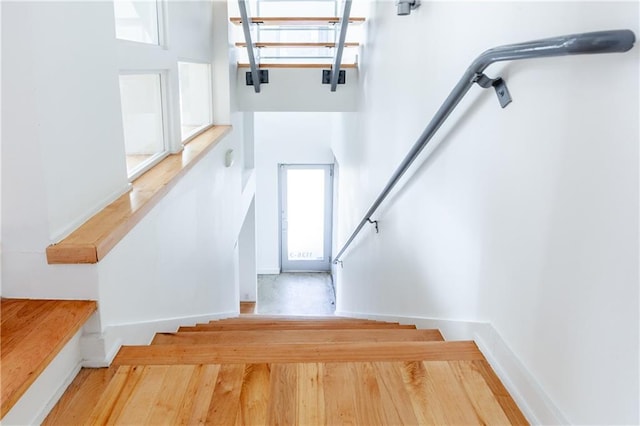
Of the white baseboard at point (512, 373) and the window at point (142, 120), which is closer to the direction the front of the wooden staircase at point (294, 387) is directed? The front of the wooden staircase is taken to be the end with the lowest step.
the window

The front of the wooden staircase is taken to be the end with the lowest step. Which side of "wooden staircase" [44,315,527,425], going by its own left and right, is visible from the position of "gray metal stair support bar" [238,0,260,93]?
front

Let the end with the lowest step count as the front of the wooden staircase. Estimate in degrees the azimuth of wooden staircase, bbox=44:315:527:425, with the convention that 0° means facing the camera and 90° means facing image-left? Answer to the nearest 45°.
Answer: approximately 180°

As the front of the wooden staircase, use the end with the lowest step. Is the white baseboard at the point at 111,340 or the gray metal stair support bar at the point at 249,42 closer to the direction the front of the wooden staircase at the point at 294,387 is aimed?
the gray metal stair support bar

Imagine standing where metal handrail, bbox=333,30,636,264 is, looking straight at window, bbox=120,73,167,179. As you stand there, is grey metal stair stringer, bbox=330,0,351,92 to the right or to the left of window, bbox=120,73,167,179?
right

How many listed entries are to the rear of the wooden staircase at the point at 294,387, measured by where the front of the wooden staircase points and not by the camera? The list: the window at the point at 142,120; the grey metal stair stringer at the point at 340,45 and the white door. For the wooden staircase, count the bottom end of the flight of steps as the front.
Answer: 0

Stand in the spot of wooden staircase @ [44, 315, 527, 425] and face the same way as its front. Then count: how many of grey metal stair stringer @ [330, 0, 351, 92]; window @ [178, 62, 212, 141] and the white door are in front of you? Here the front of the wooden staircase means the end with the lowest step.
3

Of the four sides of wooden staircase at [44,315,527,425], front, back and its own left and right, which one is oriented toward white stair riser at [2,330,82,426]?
left

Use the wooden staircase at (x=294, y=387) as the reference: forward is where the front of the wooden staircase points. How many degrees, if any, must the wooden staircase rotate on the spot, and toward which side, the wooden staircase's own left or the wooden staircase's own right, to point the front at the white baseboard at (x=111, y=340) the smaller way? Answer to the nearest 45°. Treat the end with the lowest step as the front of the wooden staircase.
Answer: approximately 90° to the wooden staircase's own left

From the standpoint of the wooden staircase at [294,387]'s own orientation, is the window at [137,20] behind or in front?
in front

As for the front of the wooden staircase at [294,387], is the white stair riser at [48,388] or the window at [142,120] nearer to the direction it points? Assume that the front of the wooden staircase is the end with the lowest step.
the window

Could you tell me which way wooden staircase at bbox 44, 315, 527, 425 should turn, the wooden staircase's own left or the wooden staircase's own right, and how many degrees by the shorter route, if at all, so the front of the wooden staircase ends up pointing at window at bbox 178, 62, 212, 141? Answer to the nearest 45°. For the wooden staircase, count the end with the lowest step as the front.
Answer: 0° — it already faces it

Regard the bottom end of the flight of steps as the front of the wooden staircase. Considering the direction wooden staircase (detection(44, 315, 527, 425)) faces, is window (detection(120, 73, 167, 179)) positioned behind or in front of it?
in front
